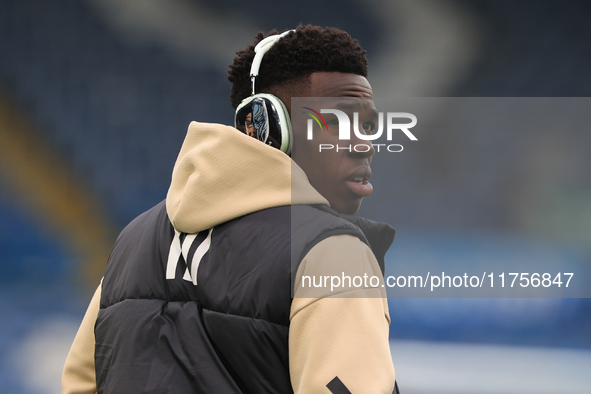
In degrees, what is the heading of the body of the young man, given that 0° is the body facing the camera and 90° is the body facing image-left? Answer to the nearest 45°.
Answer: approximately 225°

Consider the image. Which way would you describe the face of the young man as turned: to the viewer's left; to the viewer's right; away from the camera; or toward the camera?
to the viewer's right
